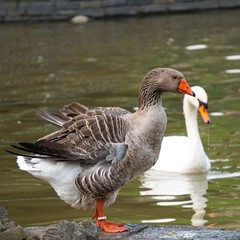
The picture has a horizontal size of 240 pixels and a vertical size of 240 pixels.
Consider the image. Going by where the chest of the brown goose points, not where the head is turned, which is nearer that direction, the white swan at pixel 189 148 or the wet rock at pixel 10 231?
the white swan

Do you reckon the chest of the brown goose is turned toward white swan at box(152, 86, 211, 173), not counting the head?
no

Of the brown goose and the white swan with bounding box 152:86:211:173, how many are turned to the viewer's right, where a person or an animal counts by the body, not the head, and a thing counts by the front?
2

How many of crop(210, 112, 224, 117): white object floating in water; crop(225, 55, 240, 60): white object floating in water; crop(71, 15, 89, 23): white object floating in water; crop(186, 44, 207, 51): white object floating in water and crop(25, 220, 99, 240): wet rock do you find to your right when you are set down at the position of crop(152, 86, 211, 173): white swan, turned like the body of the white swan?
1

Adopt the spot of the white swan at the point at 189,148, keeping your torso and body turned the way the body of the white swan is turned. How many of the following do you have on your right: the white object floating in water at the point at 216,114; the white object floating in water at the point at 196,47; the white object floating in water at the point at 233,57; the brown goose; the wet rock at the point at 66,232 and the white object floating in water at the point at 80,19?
2

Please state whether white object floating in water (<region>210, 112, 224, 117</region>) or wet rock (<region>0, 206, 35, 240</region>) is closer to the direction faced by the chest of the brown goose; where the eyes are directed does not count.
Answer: the white object floating in water

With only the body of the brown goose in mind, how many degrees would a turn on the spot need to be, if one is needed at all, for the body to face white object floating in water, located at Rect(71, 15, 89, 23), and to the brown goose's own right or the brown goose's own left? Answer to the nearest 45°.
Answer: approximately 90° to the brown goose's own left

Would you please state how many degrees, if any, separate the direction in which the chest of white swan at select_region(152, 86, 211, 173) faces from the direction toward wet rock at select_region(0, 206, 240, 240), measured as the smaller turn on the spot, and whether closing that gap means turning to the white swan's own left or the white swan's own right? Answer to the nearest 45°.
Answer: approximately 90° to the white swan's own right

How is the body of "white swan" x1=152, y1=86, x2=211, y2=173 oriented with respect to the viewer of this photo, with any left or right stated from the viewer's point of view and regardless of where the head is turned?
facing to the right of the viewer

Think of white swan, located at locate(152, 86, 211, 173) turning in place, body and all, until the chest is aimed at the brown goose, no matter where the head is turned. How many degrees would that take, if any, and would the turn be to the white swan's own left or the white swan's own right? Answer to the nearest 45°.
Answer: approximately 90° to the white swan's own right

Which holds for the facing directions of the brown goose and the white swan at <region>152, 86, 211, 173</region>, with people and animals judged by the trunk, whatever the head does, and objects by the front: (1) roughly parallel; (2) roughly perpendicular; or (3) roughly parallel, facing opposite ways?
roughly parallel

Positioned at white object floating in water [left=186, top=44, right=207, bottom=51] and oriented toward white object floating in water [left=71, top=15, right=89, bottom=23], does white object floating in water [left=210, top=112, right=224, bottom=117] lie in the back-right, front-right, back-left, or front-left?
back-left

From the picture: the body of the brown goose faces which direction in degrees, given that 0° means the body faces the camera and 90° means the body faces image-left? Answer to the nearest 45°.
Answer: approximately 270°

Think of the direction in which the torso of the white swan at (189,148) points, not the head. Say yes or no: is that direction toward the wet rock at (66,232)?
no

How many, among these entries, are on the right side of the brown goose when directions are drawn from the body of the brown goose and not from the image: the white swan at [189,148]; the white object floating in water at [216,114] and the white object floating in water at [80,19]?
0

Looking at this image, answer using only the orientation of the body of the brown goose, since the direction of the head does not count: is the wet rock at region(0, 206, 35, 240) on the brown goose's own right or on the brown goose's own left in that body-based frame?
on the brown goose's own right
